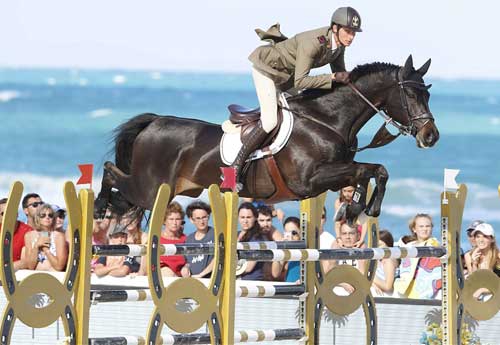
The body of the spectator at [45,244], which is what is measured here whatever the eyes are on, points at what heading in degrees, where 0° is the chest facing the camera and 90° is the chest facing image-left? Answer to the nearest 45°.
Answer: approximately 0°

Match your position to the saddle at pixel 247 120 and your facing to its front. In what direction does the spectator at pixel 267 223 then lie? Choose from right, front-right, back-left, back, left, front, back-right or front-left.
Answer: left

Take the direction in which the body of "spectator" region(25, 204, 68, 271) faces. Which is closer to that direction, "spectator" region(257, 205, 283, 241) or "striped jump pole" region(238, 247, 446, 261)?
the striped jump pole

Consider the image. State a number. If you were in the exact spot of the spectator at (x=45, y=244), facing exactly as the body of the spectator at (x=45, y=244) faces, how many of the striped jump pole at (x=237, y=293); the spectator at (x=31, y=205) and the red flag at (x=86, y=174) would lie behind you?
1

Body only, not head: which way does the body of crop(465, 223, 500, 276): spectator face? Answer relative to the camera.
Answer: toward the camera

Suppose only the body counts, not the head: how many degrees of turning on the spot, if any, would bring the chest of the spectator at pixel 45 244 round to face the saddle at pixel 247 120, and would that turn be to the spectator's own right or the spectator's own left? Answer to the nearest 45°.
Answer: approximately 45° to the spectator's own left

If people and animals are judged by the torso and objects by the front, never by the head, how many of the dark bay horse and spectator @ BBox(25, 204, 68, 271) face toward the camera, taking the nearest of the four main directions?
1

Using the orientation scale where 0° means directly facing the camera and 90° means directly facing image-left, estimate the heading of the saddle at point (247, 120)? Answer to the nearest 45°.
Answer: approximately 270°

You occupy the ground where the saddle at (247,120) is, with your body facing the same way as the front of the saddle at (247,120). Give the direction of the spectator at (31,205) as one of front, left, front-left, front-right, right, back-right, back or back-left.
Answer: back-left

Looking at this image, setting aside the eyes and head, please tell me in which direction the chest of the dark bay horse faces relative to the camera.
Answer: to the viewer's right

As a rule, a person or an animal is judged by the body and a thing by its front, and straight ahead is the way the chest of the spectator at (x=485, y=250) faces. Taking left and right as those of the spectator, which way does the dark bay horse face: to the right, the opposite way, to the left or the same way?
to the left

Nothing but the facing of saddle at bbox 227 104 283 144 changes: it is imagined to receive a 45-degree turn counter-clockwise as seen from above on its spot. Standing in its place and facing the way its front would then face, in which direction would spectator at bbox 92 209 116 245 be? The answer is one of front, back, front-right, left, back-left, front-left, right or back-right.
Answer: left
